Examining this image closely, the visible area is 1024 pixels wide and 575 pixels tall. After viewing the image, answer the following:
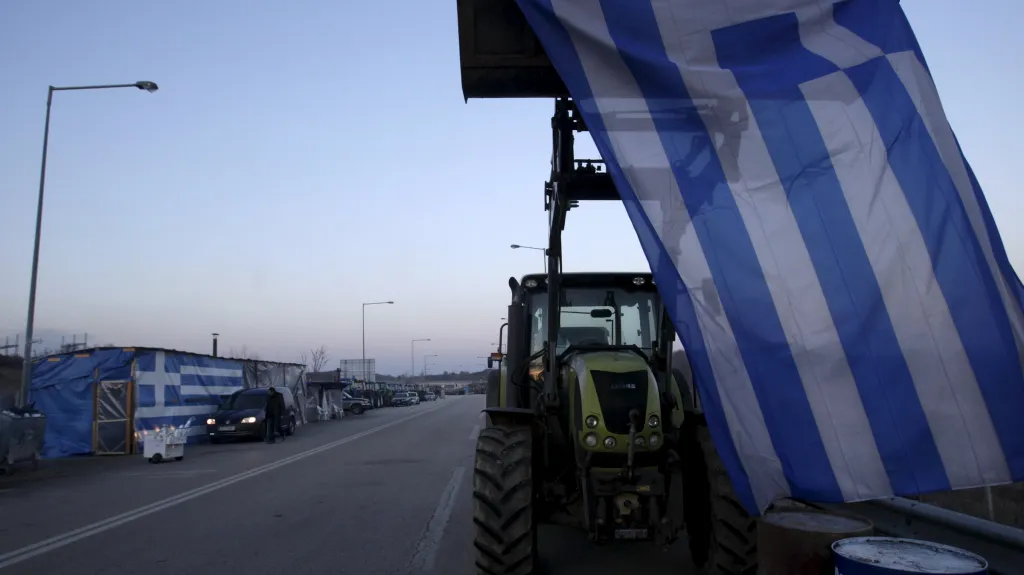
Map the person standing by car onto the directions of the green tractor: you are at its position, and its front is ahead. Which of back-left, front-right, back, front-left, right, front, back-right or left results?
back-right

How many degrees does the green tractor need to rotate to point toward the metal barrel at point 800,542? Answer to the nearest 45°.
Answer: approximately 45° to its left

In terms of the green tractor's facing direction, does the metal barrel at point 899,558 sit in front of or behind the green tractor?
in front

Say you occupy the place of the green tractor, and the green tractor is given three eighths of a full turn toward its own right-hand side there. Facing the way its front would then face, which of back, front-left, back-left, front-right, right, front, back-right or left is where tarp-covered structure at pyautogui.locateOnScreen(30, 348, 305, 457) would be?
front

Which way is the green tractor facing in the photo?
toward the camera

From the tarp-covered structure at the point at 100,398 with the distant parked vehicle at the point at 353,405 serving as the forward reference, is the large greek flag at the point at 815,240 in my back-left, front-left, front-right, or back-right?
back-right

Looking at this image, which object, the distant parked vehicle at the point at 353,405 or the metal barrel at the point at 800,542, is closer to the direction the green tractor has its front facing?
the metal barrel
